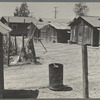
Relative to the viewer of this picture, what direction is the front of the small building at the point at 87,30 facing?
facing the viewer and to the left of the viewer

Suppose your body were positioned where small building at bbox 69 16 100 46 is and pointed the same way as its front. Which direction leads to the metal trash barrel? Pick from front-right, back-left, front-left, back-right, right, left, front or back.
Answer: front-left
